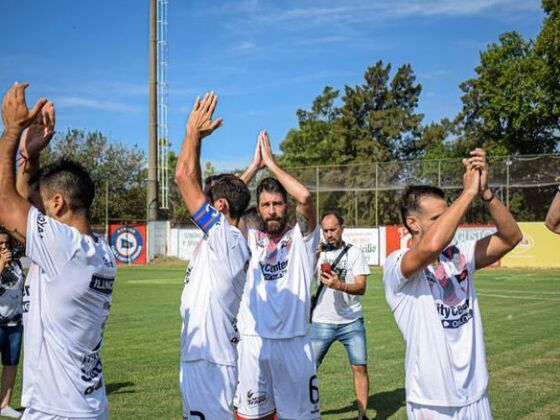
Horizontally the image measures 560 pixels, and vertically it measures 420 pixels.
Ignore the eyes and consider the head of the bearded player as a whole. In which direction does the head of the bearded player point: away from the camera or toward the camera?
toward the camera

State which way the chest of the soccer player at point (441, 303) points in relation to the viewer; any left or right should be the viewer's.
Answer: facing the viewer and to the right of the viewer

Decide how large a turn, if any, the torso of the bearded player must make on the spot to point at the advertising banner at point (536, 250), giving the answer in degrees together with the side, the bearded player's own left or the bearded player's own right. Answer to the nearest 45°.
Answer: approximately 135° to the bearded player's own left

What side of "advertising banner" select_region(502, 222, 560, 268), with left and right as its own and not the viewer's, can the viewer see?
front

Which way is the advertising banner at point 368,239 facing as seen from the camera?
toward the camera

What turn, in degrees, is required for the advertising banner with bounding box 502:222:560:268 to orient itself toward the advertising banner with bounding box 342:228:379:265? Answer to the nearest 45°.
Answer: approximately 90° to its right

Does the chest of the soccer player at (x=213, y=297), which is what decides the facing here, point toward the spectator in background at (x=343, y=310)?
no

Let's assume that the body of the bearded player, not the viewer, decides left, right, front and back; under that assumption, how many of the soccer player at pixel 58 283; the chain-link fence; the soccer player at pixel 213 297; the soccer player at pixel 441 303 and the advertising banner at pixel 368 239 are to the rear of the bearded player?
2

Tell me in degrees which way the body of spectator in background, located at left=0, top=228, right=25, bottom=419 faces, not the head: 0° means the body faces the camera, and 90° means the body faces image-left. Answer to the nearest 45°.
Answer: approximately 0°

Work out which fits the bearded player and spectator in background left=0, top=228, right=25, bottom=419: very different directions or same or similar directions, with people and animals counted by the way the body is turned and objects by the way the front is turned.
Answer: same or similar directions

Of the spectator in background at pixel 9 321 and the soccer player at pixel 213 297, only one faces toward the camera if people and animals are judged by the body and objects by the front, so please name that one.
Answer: the spectator in background
